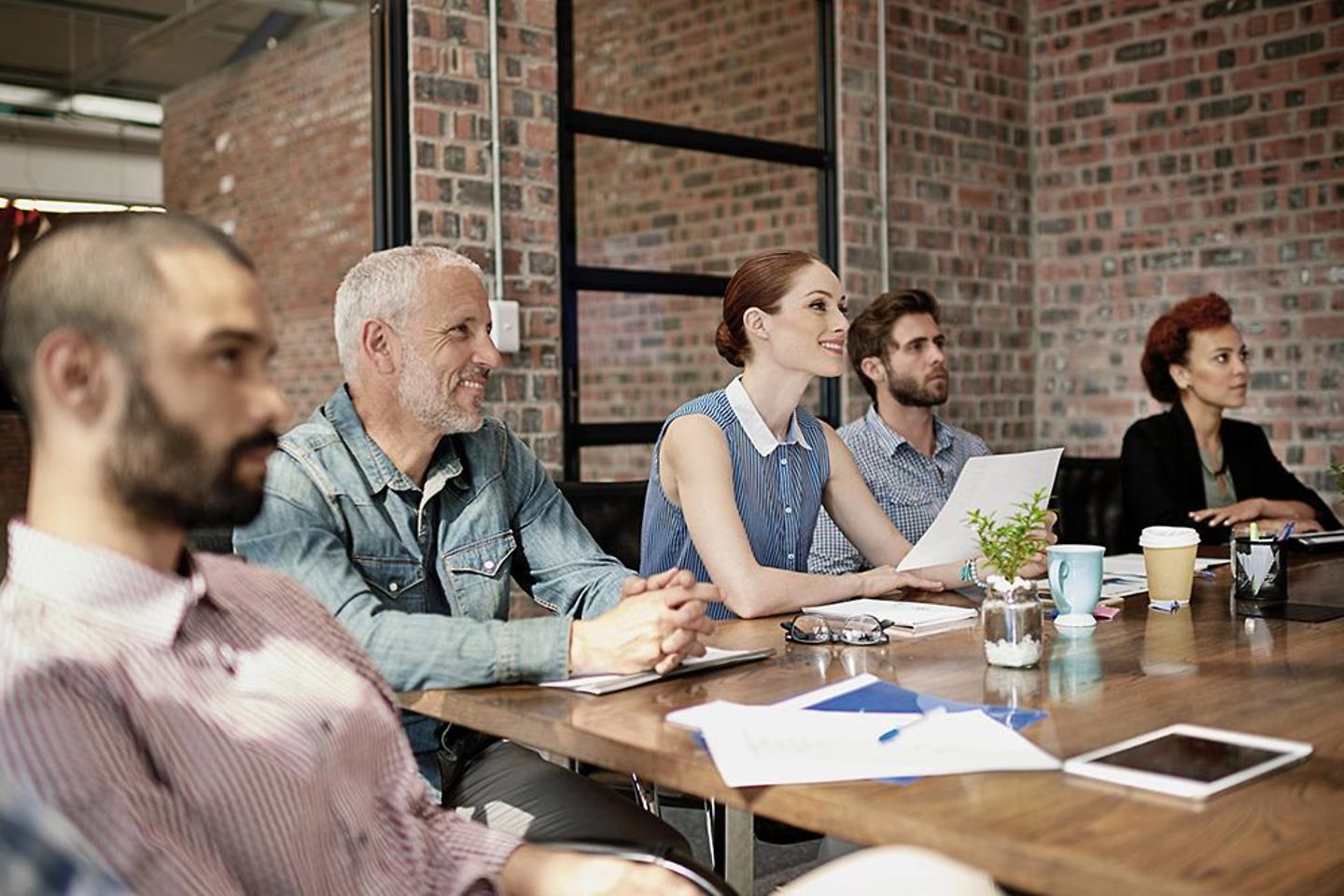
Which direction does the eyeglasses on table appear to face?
toward the camera

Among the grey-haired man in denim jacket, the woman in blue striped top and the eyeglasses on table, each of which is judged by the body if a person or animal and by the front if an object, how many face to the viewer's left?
0

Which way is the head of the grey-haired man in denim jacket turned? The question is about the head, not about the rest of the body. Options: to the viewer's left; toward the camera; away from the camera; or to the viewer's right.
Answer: to the viewer's right

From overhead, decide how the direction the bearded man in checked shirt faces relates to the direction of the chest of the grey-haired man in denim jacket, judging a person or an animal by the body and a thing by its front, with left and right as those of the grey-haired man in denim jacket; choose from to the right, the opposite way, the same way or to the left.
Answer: the same way

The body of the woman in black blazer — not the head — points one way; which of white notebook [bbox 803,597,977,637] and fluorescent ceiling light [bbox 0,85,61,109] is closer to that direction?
the white notebook

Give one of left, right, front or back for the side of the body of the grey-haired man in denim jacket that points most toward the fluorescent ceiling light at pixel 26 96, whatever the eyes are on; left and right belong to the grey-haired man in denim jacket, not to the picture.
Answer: back

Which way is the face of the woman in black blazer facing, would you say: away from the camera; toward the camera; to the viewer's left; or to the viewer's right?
to the viewer's right

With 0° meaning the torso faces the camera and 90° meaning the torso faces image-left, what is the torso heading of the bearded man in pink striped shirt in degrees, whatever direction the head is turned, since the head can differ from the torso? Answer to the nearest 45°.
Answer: approximately 315°

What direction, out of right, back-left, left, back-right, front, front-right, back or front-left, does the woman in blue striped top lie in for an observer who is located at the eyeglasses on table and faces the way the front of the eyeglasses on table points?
back

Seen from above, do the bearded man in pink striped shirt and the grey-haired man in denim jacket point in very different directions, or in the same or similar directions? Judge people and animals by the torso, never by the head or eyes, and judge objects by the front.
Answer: same or similar directions

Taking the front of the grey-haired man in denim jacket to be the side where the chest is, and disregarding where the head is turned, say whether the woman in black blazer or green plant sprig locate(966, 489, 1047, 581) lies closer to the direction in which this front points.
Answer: the green plant sprig

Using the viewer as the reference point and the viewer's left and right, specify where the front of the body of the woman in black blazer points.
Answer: facing the viewer and to the right of the viewer

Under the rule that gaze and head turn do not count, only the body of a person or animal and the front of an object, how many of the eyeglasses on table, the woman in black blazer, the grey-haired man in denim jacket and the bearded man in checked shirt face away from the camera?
0

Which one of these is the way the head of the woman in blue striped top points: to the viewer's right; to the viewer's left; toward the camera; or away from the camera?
to the viewer's right
